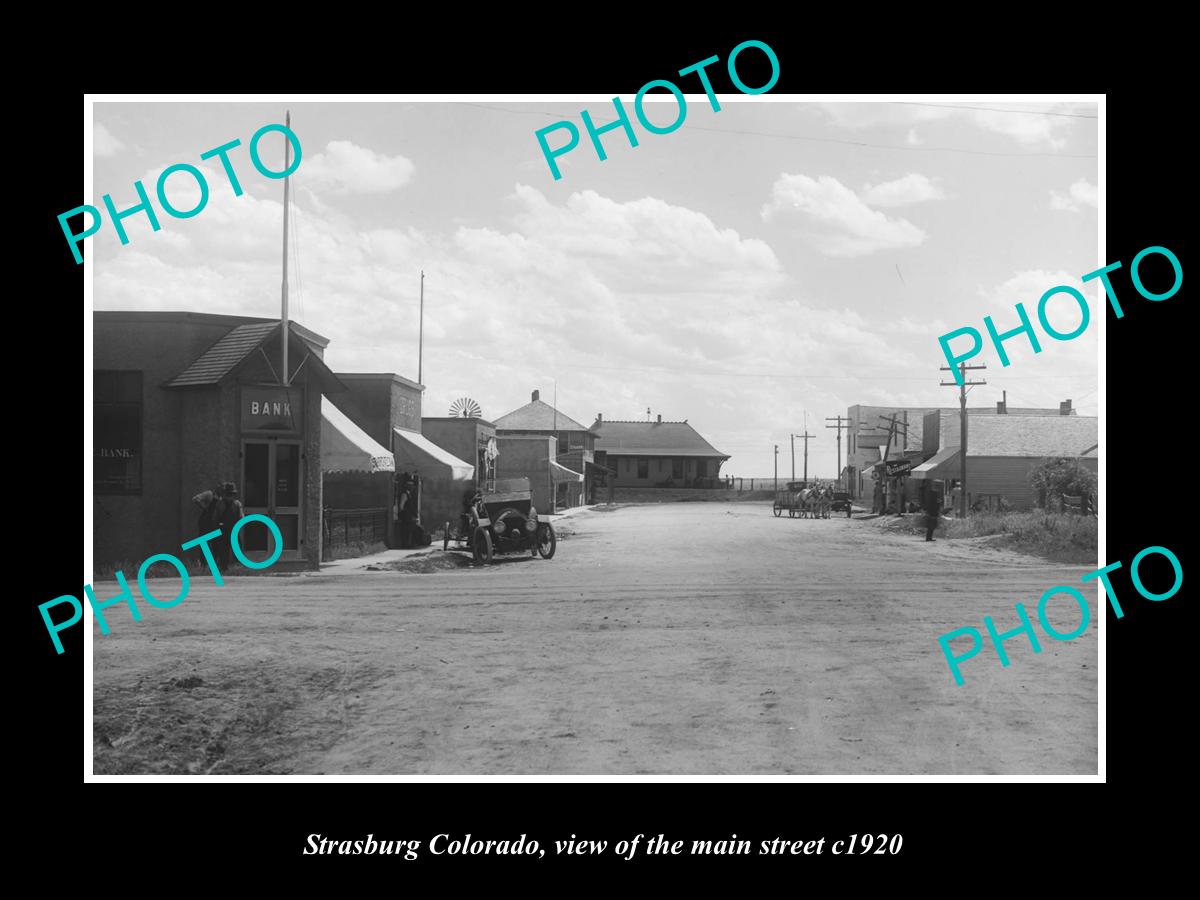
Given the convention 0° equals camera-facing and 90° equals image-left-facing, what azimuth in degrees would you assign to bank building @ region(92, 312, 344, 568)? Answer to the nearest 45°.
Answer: approximately 315°

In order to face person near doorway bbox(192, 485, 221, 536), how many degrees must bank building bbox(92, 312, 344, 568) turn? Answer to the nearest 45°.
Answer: approximately 45° to its right

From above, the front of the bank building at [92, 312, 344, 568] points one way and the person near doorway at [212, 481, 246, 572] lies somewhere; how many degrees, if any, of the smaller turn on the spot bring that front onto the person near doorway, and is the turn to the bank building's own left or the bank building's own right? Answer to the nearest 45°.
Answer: approximately 45° to the bank building's own right

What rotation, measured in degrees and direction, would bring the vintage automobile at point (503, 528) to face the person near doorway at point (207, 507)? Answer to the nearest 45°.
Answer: approximately 90° to its right

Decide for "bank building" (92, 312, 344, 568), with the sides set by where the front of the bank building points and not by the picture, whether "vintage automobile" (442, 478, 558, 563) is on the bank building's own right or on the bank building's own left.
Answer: on the bank building's own left

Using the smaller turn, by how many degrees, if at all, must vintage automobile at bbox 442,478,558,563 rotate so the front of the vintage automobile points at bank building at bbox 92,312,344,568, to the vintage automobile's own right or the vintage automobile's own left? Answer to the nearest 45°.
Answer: approximately 90° to the vintage automobile's own right

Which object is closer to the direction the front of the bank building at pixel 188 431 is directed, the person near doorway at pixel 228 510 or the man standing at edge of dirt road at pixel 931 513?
the person near doorway
